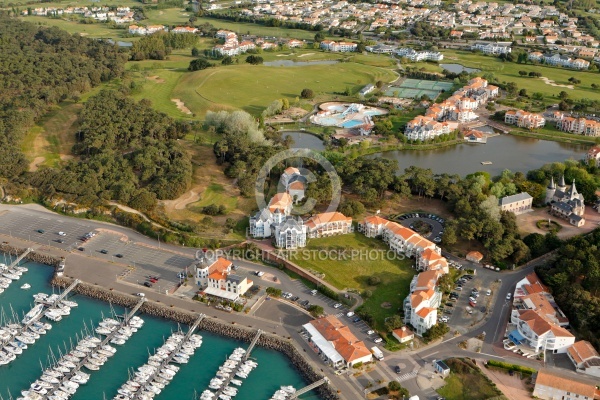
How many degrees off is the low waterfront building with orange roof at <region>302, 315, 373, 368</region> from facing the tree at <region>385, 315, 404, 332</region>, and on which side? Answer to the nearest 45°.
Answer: approximately 180°

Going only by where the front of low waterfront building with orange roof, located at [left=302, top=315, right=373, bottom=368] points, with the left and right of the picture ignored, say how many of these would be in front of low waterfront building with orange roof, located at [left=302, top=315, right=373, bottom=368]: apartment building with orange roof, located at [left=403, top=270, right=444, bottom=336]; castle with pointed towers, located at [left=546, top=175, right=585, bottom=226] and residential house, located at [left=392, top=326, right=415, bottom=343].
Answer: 0

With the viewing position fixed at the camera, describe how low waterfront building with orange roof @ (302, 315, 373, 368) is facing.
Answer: facing the viewer and to the left of the viewer

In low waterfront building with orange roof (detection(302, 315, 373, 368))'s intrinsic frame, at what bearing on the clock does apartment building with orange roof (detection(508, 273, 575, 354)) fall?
apartment building with orange roof (detection(508, 273, 575, 354)) is roughly at 7 o'clock from low waterfront building with orange roof (detection(302, 315, 373, 368)).

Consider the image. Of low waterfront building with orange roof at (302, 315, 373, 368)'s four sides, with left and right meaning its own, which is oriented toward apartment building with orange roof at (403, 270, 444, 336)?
back

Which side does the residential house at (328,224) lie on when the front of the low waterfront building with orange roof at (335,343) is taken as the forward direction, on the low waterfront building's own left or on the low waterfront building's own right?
on the low waterfront building's own right

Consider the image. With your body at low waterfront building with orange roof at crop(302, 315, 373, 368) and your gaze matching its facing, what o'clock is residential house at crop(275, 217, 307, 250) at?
The residential house is roughly at 4 o'clock from the low waterfront building with orange roof.

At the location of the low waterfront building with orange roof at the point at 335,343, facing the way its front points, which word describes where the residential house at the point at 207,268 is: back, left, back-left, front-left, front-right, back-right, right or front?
right

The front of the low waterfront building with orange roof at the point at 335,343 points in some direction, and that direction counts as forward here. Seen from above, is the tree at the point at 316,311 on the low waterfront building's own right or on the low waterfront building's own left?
on the low waterfront building's own right

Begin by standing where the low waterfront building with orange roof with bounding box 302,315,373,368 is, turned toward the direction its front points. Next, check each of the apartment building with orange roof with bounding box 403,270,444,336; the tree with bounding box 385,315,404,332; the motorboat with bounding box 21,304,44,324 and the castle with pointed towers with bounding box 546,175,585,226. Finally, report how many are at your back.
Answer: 3

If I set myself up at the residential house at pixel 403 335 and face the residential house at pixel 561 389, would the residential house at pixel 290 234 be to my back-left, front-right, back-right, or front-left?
back-left

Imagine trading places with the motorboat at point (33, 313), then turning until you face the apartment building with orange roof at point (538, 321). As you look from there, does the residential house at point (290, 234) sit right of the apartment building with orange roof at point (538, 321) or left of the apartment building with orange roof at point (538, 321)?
left

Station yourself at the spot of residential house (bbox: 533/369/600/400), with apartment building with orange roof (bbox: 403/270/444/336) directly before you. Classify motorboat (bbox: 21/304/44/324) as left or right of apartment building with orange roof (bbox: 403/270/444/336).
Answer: left

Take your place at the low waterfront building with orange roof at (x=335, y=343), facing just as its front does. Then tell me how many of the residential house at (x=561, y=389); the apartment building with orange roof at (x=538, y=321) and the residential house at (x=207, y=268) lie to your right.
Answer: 1

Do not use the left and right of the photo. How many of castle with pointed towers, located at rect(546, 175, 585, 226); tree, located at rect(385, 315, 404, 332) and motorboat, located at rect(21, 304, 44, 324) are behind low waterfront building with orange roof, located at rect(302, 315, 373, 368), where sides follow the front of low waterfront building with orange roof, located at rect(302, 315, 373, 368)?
2

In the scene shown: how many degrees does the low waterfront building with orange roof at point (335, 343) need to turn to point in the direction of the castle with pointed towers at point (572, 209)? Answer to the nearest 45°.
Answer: approximately 180°

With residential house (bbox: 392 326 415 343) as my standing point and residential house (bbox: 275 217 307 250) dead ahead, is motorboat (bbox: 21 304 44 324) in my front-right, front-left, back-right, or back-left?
front-left

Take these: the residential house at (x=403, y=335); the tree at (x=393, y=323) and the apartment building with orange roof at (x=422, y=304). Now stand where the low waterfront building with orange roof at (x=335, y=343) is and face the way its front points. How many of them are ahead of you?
0

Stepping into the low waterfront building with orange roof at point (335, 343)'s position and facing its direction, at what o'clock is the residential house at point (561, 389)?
The residential house is roughly at 8 o'clock from the low waterfront building with orange roof.
